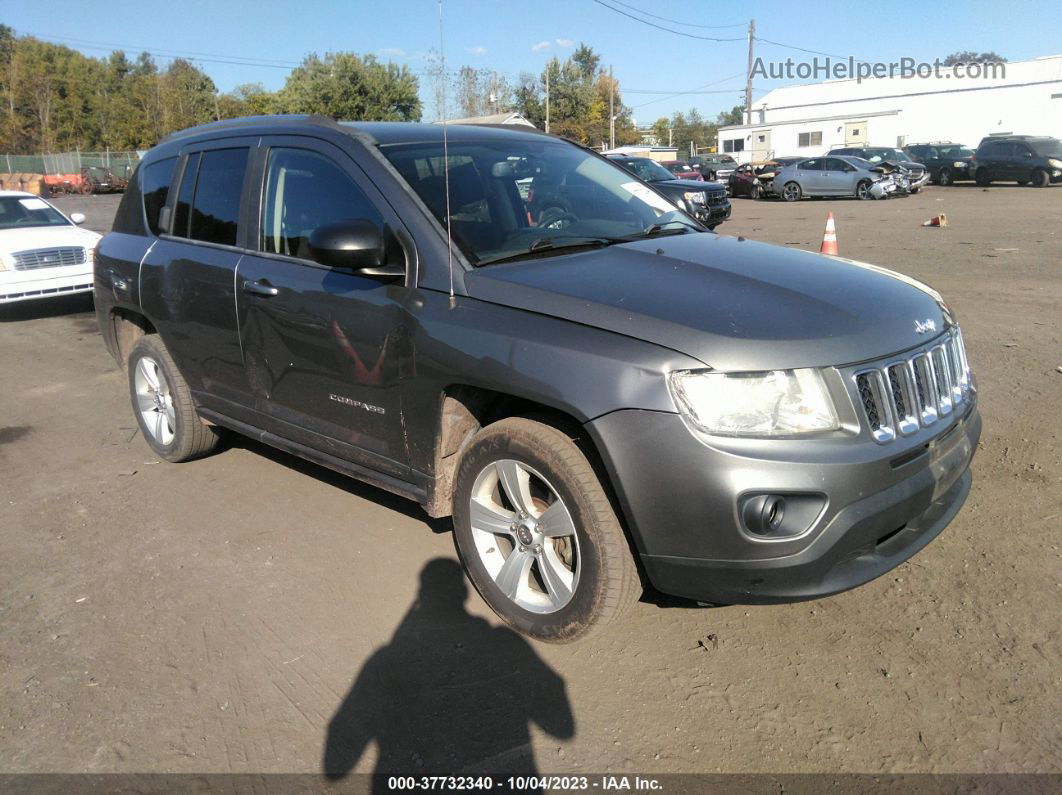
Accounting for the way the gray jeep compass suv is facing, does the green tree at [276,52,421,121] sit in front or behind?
behind

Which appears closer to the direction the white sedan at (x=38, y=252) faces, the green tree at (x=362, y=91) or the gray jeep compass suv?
the gray jeep compass suv

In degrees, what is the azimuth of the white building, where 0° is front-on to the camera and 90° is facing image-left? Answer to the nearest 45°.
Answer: approximately 45°

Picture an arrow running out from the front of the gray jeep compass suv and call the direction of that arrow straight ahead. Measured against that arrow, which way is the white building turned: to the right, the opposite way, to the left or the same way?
to the right

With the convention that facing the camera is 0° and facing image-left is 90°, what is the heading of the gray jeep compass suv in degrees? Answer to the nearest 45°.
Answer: approximately 315°
